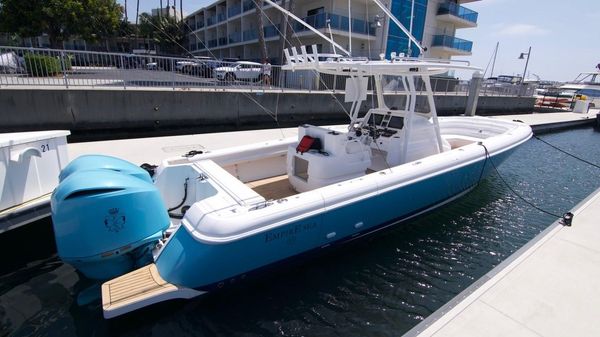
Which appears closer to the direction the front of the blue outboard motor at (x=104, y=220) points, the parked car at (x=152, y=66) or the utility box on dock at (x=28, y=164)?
the parked car

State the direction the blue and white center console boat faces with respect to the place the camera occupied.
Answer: facing away from the viewer and to the right of the viewer

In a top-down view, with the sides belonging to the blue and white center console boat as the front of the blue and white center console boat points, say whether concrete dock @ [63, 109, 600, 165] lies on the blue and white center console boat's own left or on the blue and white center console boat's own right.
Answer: on the blue and white center console boat's own left

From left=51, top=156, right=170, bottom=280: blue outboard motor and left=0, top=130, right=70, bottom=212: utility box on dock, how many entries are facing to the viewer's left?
0

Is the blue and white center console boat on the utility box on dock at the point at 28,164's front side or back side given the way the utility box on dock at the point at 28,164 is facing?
on the front side

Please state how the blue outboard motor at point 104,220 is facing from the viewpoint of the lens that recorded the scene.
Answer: facing away from the viewer and to the right of the viewer

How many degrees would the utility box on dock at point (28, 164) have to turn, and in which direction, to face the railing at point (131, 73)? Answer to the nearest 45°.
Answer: approximately 90° to its left

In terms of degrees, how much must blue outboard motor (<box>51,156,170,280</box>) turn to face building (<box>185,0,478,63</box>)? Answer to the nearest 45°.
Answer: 0° — it already faces it

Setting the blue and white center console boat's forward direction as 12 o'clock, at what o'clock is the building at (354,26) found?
The building is roughly at 11 o'clock from the blue and white center console boat.

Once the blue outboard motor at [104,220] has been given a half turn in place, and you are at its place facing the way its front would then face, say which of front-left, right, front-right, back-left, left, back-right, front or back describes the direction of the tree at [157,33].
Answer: back-right

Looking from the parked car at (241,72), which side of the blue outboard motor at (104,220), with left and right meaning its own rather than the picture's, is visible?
front

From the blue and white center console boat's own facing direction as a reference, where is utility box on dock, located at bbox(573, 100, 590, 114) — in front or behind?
in front

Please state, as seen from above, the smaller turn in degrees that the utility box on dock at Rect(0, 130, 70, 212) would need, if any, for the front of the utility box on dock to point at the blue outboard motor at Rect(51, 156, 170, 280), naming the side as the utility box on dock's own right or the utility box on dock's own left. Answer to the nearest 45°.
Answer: approximately 45° to the utility box on dock's own right

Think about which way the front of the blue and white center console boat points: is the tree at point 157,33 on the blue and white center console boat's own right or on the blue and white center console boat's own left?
on the blue and white center console boat's own left

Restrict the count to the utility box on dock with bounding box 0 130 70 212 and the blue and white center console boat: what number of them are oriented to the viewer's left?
0

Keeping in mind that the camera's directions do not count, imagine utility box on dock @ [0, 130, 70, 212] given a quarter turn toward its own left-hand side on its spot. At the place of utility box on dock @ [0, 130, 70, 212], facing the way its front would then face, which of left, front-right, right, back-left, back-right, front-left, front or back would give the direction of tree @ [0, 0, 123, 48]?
front-left

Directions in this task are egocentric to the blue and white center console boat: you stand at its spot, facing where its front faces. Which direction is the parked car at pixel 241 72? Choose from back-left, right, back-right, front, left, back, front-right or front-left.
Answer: front-left
